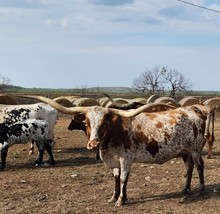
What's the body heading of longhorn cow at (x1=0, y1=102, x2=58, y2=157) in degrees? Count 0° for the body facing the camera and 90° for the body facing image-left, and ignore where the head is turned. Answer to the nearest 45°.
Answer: approximately 90°

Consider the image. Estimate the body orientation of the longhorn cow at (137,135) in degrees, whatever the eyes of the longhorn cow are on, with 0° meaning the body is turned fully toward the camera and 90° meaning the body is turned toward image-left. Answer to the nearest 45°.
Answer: approximately 45°

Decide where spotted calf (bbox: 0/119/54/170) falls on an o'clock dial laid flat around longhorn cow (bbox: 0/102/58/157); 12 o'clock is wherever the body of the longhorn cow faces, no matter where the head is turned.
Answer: The spotted calf is roughly at 9 o'clock from the longhorn cow.

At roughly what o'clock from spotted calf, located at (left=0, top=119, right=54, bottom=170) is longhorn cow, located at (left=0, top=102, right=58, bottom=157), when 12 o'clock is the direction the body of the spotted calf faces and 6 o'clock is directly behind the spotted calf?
The longhorn cow is roughly at 3 o'clock from the spotted calf.

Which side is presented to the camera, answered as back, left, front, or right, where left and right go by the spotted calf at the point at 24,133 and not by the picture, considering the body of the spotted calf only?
left
